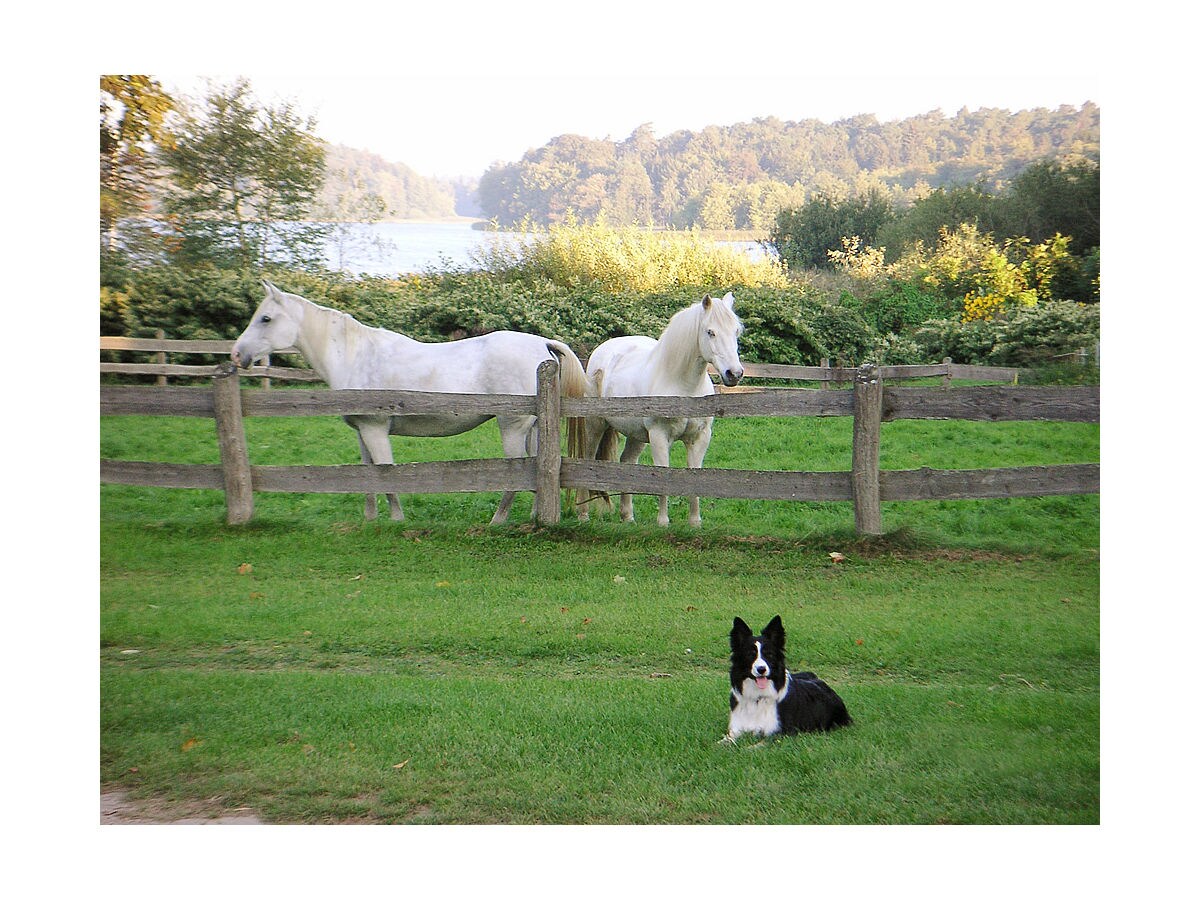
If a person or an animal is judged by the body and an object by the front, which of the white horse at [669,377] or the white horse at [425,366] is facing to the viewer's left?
the white horse at [425,366]

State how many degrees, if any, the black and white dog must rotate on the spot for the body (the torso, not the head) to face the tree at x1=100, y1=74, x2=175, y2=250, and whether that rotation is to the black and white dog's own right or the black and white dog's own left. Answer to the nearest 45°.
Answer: approximately 90° to the black and white dog's own right

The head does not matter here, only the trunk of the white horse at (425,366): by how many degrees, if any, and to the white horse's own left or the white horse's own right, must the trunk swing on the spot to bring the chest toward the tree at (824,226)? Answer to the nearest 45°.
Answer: approximately 135° to the white horse's own right

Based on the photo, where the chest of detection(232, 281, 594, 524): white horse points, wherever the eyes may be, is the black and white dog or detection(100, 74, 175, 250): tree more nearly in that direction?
the tree

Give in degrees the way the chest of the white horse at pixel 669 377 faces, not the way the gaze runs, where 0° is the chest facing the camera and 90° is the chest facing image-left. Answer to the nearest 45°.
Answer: approximately 315°

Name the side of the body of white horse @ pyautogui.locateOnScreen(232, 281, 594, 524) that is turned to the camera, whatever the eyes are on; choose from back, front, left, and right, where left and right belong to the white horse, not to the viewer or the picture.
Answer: left

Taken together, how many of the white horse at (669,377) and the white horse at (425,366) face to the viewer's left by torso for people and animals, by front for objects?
1

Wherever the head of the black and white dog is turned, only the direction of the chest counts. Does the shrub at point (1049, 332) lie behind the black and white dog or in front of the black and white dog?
behind
